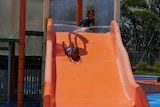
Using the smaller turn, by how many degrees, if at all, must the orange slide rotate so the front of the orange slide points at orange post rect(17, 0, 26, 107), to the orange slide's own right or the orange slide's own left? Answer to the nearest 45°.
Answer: approximately 135° to the orange slide's own right

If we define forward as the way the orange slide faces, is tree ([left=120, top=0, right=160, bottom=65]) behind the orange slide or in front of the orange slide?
behind

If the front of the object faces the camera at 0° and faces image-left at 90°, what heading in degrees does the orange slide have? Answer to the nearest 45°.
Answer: approximately 0°
